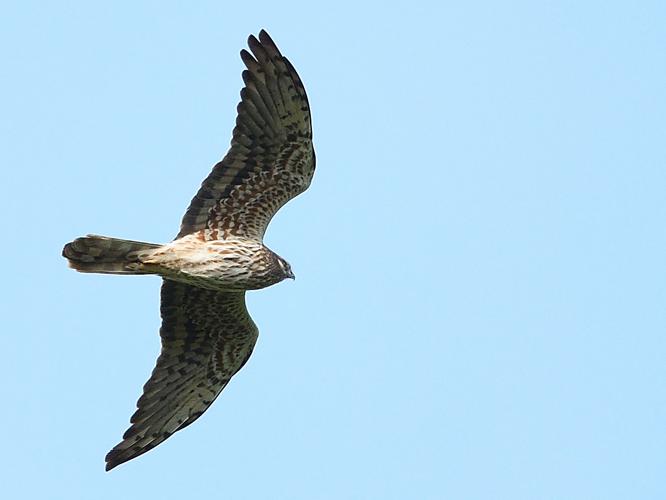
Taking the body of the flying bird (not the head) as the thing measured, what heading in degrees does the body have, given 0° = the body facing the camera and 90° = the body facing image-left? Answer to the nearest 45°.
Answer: approximately 270°
